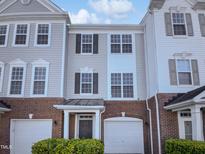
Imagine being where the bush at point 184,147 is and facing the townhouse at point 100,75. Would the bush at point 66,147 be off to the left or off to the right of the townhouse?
left

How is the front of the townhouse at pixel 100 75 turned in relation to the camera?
facing the viewer

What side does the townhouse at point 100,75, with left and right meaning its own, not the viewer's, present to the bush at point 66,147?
front

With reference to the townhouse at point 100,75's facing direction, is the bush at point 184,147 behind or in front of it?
in front
